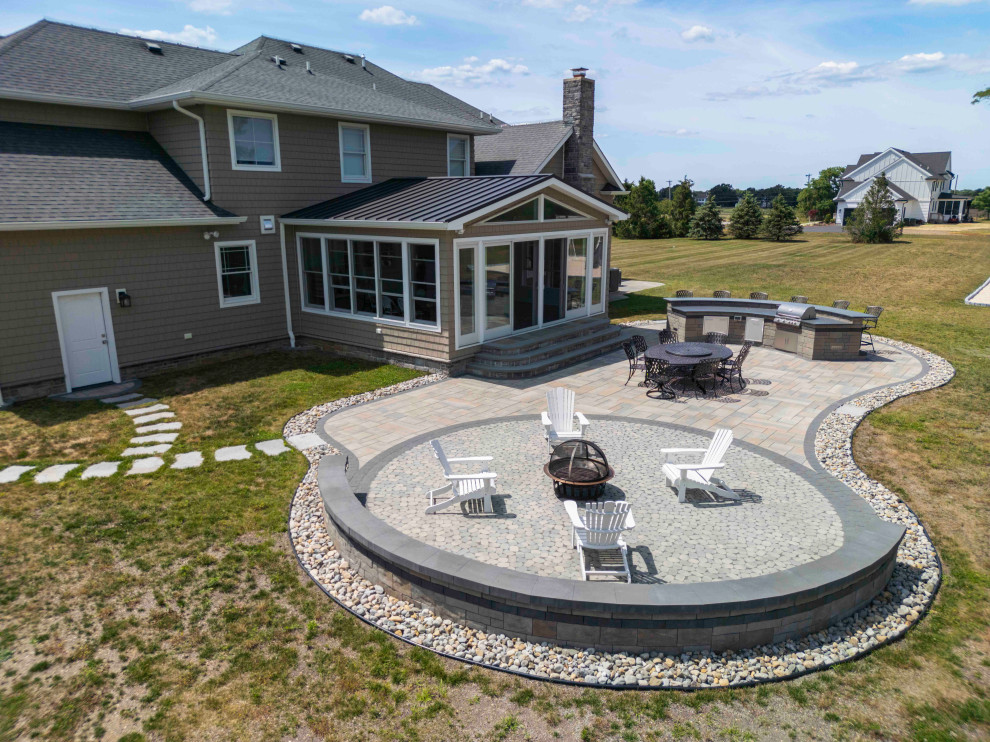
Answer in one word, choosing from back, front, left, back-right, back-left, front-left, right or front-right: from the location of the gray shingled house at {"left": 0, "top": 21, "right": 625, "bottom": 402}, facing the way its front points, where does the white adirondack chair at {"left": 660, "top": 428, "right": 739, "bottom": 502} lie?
back

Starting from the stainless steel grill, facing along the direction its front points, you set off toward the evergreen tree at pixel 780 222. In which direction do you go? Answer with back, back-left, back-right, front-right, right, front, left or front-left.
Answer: back-right

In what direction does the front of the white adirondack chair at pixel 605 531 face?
away from the camera

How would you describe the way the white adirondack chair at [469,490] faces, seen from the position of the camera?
facing to the right of the viewer

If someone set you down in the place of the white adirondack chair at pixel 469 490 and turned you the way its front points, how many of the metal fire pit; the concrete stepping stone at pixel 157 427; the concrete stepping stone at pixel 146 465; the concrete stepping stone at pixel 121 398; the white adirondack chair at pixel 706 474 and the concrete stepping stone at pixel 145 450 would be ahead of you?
2

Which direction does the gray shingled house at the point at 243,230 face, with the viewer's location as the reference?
facing away from the viewer and to the left of the viewer

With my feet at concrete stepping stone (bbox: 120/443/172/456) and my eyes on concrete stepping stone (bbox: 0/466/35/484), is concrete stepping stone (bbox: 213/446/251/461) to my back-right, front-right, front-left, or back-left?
back-left

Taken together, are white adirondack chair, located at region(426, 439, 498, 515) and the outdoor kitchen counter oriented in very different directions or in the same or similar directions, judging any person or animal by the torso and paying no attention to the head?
very different directions

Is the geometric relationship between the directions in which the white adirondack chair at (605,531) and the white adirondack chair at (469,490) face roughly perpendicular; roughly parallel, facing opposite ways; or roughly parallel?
roughly perpendicular

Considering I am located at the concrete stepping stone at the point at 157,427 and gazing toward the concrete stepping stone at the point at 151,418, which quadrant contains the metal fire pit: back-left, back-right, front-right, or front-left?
back-right

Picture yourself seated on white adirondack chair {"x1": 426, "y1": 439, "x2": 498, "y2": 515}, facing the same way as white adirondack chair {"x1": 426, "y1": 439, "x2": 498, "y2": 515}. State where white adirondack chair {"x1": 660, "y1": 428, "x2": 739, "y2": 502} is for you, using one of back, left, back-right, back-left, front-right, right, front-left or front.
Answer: front

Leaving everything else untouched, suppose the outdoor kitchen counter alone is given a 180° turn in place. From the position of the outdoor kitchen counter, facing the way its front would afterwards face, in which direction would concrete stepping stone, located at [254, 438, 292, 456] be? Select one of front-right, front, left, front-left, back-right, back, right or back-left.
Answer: back

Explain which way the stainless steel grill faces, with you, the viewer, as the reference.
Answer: facing the viewer and to the left of the viewer

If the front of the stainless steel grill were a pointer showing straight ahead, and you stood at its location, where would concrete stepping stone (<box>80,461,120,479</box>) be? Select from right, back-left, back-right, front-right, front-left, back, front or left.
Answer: front

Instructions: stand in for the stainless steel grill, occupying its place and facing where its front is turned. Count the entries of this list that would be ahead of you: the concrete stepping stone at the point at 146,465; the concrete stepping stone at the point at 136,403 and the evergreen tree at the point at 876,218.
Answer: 2

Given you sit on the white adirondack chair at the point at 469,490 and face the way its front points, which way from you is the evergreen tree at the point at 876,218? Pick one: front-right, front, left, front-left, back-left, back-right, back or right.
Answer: front-left
